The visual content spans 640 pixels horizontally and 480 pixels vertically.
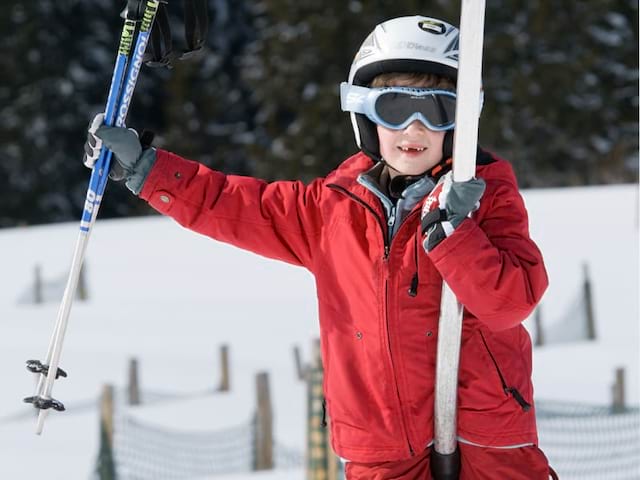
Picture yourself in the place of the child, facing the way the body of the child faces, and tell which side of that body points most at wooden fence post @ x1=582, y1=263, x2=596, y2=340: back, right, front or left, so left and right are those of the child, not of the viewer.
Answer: back

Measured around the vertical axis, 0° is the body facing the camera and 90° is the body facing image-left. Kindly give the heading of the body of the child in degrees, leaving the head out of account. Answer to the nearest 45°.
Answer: approximately 0°

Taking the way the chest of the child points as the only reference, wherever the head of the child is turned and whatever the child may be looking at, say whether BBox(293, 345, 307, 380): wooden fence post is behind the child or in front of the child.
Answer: behind

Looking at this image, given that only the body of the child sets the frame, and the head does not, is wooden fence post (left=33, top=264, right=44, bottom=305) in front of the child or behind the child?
behind

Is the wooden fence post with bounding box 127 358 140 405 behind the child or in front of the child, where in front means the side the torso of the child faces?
behind

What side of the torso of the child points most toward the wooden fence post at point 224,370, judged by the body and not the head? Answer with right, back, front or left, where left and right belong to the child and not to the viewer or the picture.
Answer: back

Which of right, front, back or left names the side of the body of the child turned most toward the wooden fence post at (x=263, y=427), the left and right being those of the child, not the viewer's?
back
